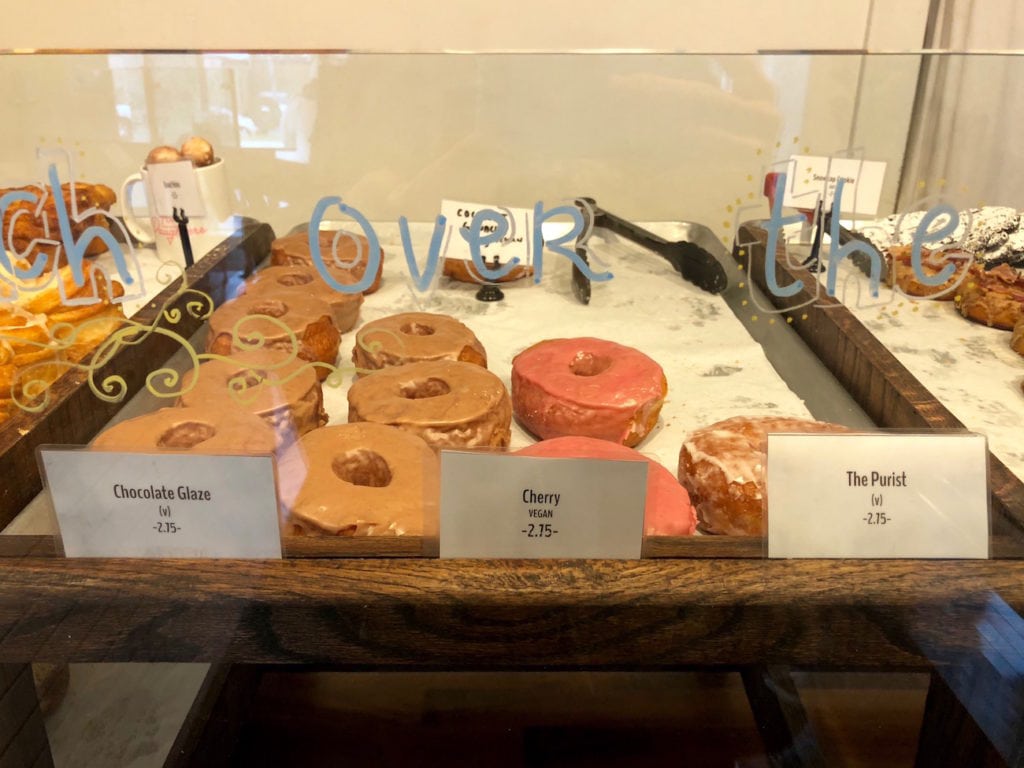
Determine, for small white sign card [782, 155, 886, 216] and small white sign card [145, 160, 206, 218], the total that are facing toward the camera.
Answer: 2

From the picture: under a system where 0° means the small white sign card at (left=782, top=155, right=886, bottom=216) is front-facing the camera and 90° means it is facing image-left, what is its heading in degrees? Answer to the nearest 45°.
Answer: approximately 0°

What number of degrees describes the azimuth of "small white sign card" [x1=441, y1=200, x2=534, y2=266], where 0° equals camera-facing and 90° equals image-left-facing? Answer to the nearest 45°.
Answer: approximately 0°

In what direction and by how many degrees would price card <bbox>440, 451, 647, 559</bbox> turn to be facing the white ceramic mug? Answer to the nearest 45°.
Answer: approximately 135° to its right

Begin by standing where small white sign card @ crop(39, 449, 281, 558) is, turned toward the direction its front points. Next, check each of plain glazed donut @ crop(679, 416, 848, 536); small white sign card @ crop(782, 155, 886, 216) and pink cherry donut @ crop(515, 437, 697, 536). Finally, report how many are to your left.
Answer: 3

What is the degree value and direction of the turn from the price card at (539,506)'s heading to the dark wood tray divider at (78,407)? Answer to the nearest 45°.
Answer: approximately 90° to its right

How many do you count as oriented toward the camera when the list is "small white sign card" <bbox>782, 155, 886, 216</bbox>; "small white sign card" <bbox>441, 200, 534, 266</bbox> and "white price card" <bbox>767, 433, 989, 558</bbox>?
3
